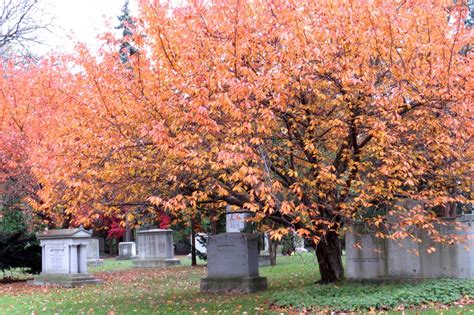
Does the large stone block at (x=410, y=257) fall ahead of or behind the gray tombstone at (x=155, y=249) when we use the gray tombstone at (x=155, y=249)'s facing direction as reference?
ahead

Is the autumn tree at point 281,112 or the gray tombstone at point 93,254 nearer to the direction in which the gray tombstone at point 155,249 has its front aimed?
the autumn tree

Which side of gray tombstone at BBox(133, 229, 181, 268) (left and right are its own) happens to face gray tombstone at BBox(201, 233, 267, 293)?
front

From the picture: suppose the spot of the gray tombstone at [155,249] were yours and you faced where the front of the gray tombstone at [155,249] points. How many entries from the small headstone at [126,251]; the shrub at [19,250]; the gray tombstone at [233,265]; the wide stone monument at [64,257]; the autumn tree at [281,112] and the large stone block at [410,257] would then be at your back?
1

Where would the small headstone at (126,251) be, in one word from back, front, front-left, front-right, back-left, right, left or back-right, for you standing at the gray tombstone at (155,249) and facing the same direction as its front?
back

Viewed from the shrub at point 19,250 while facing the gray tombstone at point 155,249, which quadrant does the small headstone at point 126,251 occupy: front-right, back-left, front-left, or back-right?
front-left

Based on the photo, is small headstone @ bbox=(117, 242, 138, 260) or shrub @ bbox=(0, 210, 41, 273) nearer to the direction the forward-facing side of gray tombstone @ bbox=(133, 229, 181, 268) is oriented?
the shrub

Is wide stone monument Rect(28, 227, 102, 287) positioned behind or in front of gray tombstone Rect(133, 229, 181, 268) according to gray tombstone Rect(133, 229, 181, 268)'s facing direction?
in front

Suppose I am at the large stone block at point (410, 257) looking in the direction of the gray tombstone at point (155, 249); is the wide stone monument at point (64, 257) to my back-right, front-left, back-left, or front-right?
front-left

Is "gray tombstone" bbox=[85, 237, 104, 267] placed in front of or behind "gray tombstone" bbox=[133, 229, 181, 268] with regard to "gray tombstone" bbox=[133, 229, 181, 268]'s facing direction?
behind

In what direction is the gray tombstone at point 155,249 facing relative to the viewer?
toward the camera
